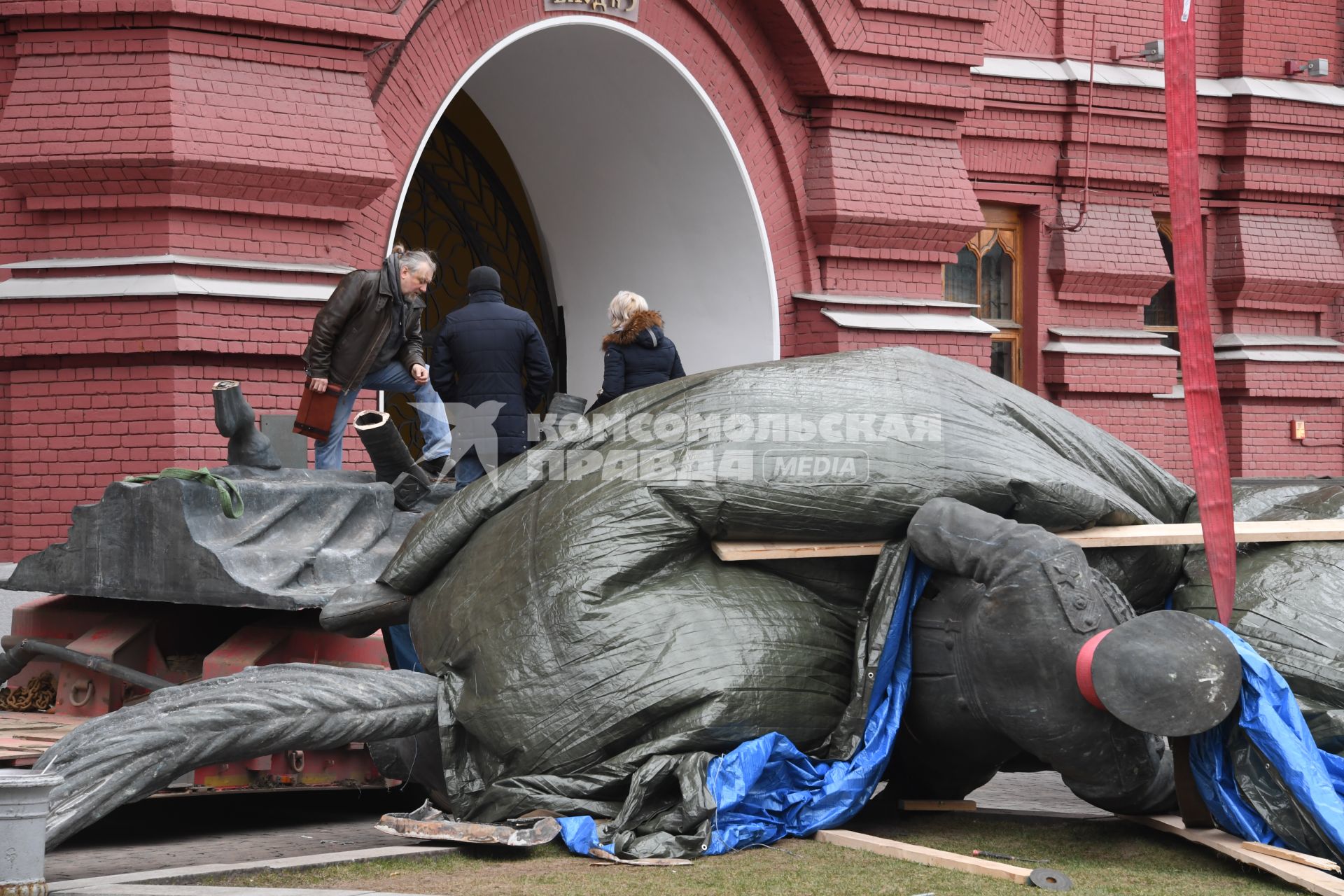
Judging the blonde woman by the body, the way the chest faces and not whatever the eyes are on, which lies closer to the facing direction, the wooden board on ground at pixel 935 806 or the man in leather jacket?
the man in leather jacket

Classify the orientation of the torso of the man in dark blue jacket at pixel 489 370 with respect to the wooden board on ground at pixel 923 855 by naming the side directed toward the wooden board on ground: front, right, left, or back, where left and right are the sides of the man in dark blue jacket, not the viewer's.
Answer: back

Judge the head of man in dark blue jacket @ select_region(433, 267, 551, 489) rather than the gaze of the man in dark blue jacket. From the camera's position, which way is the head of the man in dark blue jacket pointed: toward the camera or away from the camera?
away from the camera

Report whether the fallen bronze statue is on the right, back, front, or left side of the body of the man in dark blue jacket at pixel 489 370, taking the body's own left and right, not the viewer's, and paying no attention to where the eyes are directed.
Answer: back

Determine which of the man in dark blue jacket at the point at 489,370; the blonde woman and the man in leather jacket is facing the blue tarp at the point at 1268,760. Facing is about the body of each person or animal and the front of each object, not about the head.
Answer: the man in leather jacket

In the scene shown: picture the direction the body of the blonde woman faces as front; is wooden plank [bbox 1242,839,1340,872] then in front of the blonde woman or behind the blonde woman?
behind

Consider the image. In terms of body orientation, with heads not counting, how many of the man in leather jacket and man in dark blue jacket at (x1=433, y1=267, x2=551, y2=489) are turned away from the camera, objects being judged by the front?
1

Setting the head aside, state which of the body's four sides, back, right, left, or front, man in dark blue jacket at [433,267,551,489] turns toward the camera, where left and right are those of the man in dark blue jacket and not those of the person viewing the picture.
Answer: back

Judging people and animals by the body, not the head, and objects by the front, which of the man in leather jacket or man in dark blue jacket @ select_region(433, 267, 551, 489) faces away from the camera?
the man in dark blue jacket

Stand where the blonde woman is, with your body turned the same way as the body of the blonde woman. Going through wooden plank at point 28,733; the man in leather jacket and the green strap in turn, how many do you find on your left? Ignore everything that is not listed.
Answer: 3

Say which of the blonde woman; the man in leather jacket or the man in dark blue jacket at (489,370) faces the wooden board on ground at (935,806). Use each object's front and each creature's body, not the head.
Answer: the man in leather jacket

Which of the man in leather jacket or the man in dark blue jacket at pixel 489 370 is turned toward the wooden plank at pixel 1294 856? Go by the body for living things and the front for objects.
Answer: the man in leather jacket
